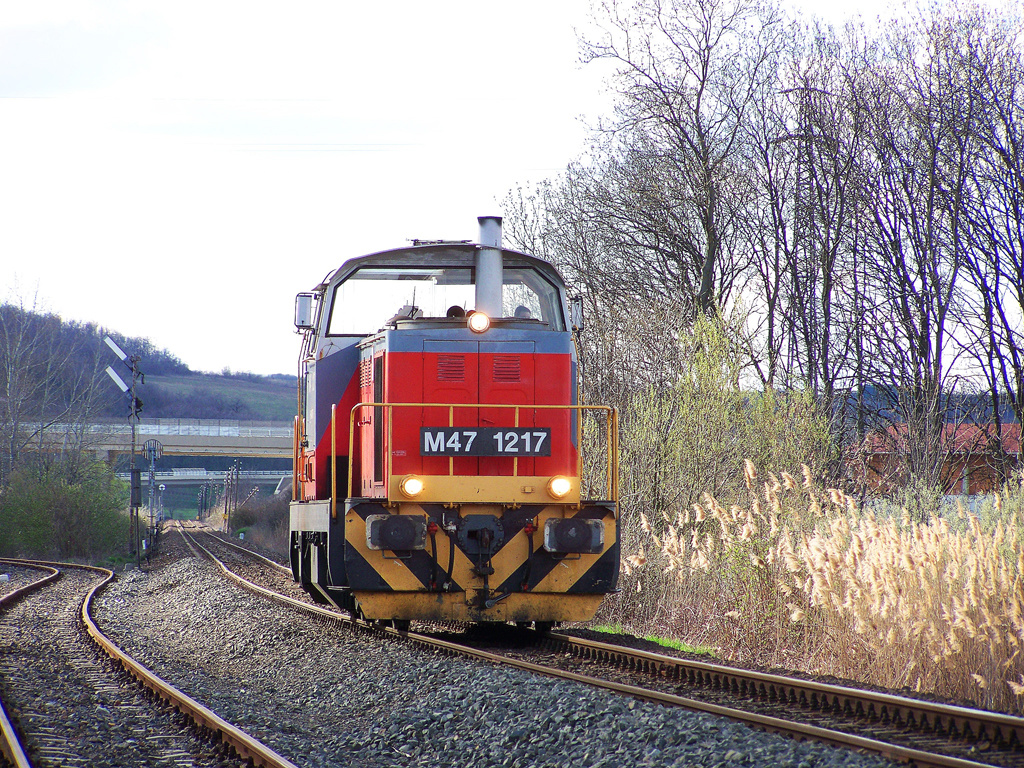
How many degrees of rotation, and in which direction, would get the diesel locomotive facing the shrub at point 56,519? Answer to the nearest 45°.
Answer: approximately 135° to its right

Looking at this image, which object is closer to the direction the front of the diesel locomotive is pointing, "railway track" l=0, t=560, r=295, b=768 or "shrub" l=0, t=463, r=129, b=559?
the railway track

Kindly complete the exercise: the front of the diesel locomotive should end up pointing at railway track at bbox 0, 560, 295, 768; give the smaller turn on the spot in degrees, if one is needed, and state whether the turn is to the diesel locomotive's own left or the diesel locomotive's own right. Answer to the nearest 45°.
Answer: approximately 45° to the diesel locomotive's own right

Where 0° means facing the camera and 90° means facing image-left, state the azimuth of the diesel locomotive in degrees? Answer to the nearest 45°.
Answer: approximately 0°

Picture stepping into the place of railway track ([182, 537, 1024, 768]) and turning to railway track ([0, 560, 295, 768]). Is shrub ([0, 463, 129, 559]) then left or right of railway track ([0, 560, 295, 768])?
right
